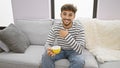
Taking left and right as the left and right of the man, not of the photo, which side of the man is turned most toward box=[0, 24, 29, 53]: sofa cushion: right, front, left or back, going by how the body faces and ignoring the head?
right

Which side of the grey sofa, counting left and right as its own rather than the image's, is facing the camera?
front

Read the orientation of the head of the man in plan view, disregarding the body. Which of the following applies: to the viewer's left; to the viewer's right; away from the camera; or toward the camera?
toward the camera

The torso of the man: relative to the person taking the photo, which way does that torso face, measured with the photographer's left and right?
facing the viewer
